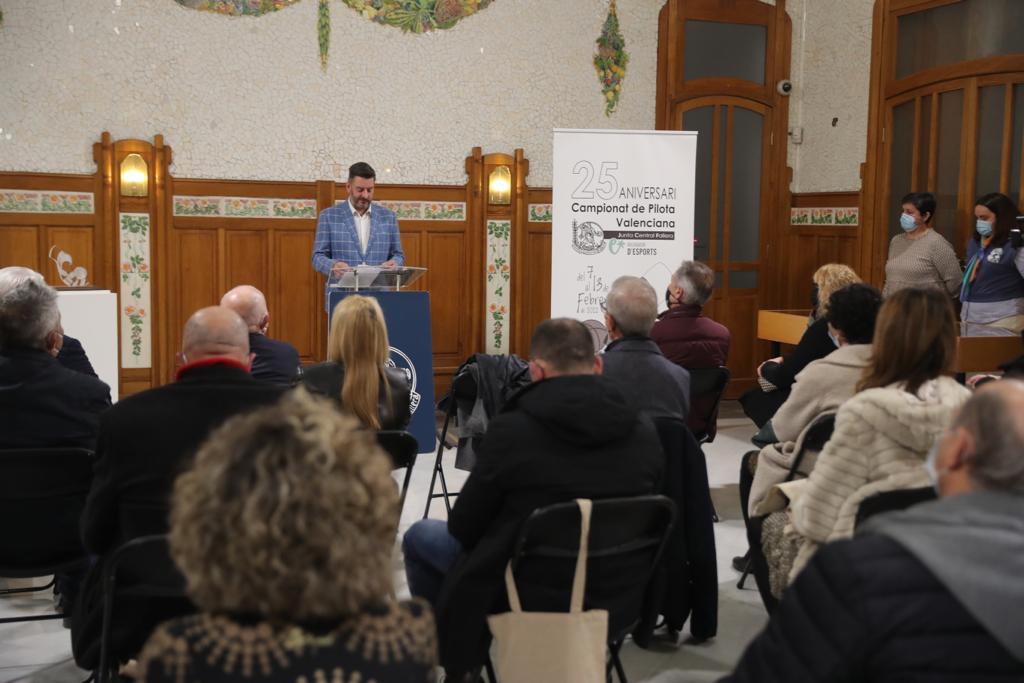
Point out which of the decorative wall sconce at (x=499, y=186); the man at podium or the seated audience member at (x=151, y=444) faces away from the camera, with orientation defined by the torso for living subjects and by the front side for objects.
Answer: the seated audience member

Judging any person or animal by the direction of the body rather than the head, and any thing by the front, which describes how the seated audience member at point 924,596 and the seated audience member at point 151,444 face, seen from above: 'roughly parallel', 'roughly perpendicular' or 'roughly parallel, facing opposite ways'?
roughly parallel

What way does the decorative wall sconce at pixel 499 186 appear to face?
toward the camera

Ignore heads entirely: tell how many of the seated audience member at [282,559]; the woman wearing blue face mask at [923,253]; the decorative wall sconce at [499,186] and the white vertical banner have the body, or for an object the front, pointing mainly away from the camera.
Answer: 1

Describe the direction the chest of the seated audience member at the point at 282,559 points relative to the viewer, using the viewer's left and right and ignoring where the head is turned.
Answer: facing away from the viewer

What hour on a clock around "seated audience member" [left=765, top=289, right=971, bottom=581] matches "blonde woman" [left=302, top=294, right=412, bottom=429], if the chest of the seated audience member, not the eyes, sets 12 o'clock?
The blonde woman is roughly at 11 o'clock from the seated audience member.

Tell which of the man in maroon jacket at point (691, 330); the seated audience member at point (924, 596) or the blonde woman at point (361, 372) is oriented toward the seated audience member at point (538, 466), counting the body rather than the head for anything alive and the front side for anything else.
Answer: the seated audience member at point (924, 596)

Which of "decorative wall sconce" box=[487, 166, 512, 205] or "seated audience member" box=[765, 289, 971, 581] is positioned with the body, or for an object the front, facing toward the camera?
the decorative wall sconce

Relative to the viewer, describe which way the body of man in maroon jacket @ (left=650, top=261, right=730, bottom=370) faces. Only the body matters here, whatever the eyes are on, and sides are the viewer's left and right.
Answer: facing away from the viewer and to the left of the viewer

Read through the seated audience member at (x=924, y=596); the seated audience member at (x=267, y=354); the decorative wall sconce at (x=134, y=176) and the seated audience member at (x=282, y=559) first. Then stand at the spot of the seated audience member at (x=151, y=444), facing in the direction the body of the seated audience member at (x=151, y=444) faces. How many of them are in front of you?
2

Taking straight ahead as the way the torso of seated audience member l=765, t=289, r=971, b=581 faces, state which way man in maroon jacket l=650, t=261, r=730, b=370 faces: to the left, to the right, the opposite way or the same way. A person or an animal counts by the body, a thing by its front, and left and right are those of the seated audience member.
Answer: the same way

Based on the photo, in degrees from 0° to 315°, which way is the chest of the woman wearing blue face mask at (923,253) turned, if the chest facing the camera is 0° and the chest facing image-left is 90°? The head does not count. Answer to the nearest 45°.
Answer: approximately 45°

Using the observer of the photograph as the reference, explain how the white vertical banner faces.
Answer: facing the viewer

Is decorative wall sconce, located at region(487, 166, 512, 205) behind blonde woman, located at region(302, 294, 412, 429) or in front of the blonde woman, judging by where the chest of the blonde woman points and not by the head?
in front

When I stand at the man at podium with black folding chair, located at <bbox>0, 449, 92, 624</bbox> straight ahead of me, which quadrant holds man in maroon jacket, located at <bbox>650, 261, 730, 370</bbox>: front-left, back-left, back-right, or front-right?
front-left

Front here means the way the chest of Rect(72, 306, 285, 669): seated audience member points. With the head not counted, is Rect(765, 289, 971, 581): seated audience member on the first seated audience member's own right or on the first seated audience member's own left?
on the first seated audience member's own right

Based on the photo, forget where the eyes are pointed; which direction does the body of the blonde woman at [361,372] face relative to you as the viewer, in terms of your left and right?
facing away from the viewer

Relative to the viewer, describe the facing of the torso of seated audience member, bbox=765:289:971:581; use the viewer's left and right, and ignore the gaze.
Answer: facing away from the viewer and to the left of the viewer

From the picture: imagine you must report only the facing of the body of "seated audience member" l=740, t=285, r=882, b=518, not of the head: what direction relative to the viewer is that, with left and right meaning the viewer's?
facing away from the viewer and to the left of the viewer
